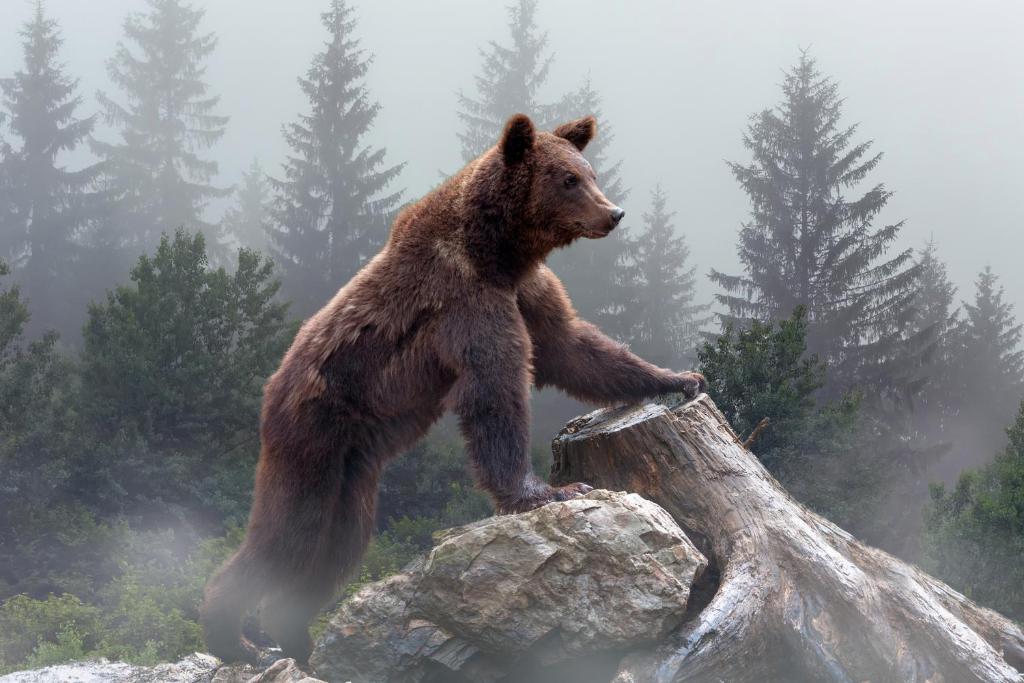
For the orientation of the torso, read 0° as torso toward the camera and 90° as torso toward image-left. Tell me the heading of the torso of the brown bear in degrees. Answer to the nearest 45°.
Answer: approximately 270°

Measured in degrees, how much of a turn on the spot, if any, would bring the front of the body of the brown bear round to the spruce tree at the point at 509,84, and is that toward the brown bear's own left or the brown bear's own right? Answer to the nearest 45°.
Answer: approximately 90° to the brown bear's own left

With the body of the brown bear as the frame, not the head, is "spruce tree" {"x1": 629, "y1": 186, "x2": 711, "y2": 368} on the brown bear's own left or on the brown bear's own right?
on the brown bear's own left

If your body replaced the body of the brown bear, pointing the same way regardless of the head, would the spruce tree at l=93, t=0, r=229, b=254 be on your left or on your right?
on your left

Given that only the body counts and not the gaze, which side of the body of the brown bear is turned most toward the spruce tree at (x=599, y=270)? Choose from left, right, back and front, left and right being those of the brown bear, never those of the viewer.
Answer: left

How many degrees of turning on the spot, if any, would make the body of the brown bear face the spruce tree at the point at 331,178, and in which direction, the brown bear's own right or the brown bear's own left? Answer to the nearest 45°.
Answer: approximately 90° to the brown bear's own left

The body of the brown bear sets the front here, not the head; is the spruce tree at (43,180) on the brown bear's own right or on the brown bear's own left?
on the brown bear's own left

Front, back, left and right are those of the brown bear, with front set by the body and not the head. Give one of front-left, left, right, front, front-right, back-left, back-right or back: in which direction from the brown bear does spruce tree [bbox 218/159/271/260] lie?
left
